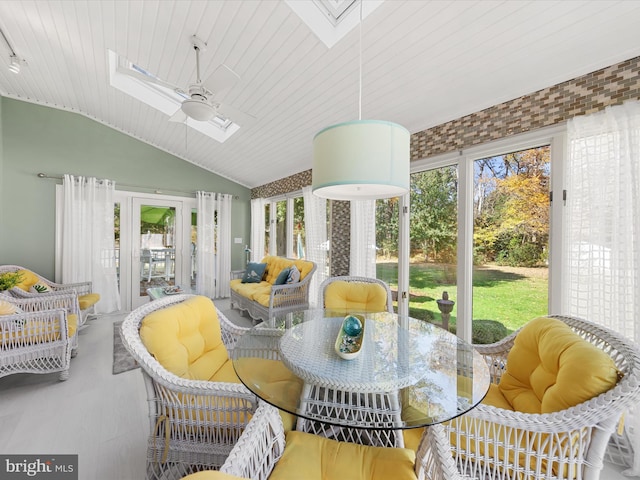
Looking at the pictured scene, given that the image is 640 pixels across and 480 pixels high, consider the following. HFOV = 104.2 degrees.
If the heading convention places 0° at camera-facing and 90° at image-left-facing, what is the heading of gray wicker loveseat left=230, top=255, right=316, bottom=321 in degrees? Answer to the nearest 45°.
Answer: approximately 45°

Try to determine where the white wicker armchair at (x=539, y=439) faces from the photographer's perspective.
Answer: facing to the left of the viewer

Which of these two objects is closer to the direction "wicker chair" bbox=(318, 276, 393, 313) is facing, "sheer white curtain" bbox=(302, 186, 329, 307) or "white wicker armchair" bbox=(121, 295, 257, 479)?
the white wicker armchair

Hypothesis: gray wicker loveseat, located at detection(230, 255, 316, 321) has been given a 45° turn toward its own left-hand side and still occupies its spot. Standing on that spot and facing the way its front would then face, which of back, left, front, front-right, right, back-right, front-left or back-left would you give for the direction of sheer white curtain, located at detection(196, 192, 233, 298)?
back-right

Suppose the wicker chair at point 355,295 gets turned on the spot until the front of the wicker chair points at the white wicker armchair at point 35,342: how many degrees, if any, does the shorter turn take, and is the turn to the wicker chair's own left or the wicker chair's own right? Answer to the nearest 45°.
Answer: approximately 90° to the wicker chair's own right

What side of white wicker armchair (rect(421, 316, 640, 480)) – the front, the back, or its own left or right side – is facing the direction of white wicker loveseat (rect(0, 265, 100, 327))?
front

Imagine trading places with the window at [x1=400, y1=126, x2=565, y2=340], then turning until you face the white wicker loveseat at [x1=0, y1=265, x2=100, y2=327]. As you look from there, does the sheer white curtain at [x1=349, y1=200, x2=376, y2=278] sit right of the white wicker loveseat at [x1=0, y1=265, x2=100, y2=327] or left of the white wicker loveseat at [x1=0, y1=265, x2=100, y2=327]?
right

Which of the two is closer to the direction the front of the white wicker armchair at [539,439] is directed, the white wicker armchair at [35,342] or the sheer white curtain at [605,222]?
the white wicker armchair

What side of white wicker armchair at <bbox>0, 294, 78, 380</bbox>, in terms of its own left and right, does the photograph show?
right

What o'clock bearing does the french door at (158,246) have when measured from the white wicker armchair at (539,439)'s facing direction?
The french door is roughly at 2 o'clock from the white wicker armchair.

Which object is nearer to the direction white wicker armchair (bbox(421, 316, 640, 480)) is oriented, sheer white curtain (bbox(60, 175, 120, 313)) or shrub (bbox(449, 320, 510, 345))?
the sheer white curtain

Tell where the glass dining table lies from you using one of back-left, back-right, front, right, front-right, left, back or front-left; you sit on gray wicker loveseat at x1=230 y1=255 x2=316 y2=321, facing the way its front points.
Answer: front-left

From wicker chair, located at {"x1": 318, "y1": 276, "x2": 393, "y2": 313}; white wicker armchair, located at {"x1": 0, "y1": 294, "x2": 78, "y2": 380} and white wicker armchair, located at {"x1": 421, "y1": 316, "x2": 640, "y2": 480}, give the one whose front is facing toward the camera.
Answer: the wicker chair

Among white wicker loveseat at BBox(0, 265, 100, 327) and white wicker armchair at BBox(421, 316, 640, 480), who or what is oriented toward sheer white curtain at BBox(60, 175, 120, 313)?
the white wicker armchair
